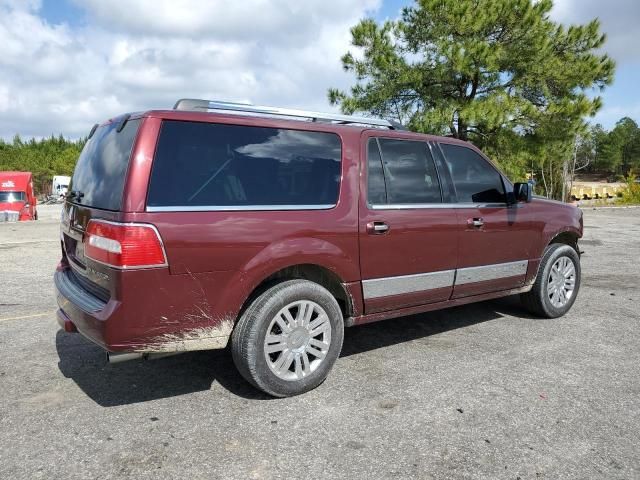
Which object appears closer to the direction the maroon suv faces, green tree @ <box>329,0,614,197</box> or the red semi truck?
the green tree

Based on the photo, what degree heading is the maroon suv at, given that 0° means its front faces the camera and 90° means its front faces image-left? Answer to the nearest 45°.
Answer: approximately 225°

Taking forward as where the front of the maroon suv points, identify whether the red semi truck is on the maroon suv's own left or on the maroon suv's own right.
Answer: on the maroon suv's own left

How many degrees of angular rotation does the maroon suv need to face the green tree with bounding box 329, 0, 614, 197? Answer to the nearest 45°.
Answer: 0° — it already faces it
